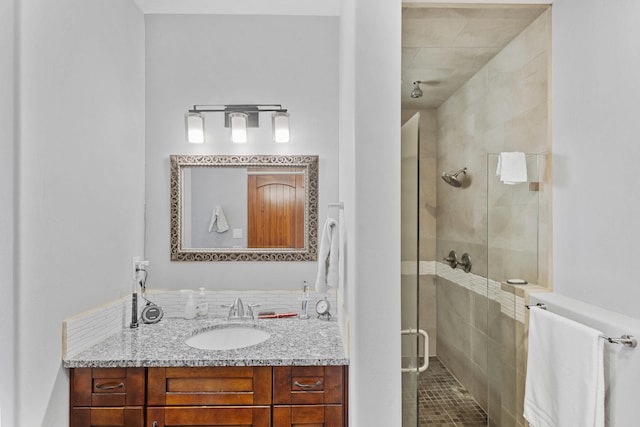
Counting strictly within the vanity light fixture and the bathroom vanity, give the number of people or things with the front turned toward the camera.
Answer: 2

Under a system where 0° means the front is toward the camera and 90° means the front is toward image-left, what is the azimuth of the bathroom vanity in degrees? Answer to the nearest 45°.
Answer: approximately 0°

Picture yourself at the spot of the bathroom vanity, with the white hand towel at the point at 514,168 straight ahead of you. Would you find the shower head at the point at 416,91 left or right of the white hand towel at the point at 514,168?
left
